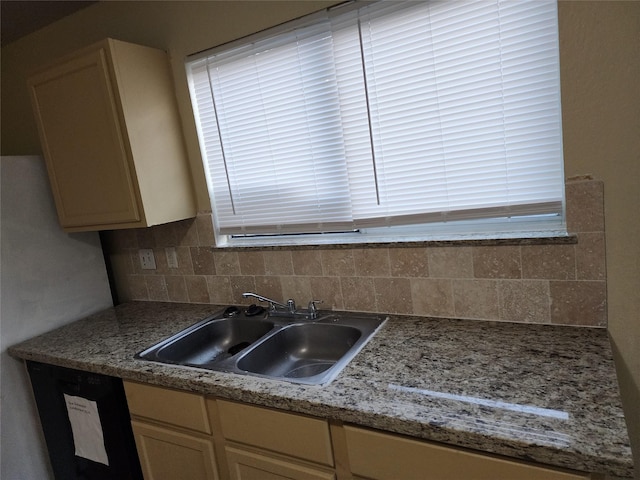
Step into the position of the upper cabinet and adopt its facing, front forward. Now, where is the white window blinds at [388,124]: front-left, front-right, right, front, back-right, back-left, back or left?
left

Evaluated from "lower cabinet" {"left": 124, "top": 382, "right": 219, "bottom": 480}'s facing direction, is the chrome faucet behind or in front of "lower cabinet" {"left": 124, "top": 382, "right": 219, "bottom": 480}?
behind

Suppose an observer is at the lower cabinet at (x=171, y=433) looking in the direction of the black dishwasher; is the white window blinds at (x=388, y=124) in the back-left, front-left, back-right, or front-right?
back-right

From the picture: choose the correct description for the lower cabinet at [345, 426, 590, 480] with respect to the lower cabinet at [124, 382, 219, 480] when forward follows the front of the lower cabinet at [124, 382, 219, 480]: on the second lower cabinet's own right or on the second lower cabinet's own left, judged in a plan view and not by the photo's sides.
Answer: on the second lower cabinet's own left

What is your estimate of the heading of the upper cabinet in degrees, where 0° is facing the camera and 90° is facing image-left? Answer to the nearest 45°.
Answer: approximately 45°

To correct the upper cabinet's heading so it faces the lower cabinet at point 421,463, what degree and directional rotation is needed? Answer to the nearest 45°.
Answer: approximately 45° to its left
